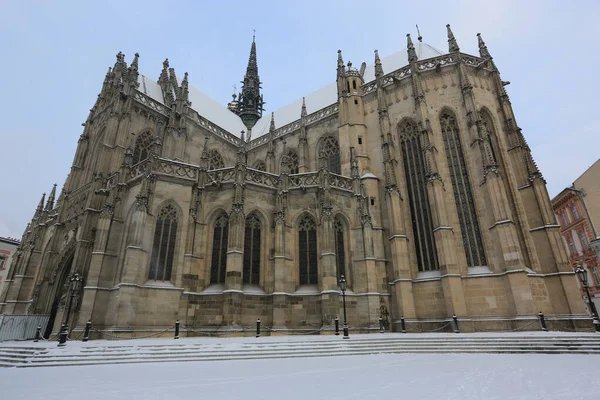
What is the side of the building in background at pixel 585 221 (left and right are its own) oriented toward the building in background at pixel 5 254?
front

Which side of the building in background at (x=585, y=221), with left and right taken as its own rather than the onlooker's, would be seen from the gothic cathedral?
front

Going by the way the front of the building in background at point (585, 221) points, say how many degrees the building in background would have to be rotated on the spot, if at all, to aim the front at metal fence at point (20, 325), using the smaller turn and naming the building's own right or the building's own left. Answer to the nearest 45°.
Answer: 0° — it already faces it

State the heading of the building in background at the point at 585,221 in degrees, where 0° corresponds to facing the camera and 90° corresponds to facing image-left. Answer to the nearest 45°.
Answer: approximately 45°

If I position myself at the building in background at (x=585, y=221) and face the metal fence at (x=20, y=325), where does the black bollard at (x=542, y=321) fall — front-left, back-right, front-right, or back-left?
front-left
